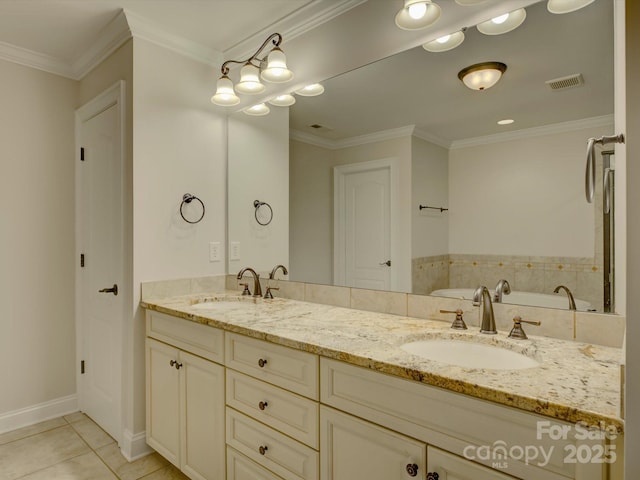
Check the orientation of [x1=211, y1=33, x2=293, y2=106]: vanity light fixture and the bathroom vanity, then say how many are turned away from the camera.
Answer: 0

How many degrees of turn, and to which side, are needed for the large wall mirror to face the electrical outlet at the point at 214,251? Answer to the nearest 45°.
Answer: approximately 45° to its right

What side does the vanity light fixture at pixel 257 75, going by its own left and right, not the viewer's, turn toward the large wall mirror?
left

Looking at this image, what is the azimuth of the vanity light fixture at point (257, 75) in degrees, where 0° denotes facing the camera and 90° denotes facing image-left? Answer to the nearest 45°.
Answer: approximately 45°

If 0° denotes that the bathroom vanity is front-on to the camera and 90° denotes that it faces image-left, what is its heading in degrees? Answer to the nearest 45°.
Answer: approximately 45°

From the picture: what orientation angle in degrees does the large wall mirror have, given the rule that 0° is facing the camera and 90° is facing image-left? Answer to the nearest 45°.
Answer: approximately 45°
